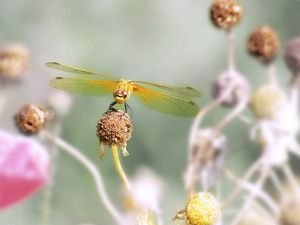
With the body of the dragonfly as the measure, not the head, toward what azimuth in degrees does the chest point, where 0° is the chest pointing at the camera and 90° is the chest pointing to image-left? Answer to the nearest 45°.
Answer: approximately 0°
